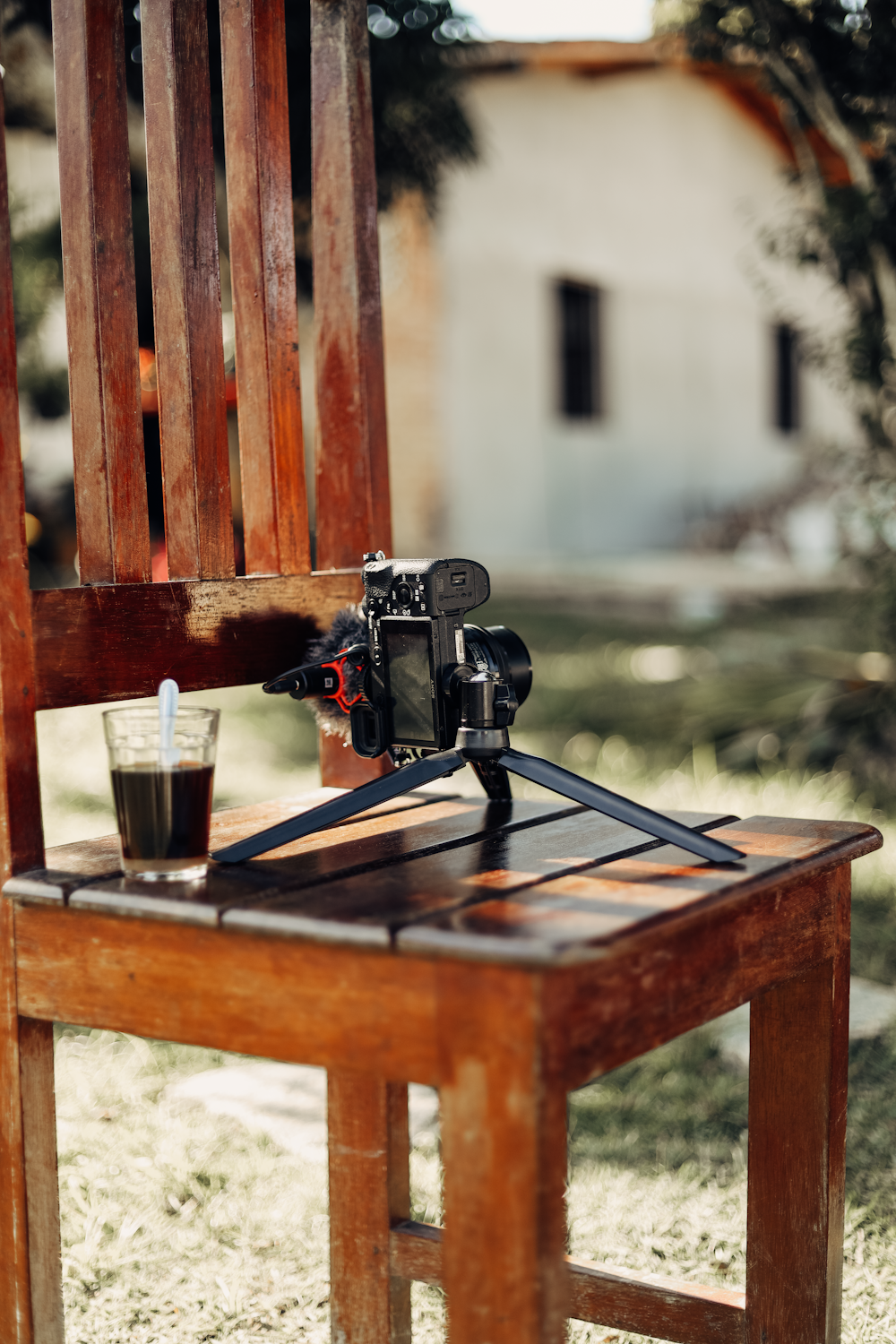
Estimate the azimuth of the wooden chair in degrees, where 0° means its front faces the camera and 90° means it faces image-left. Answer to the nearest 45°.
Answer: approximately 315°

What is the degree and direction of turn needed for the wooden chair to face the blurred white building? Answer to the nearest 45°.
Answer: approximately 135° to its left
